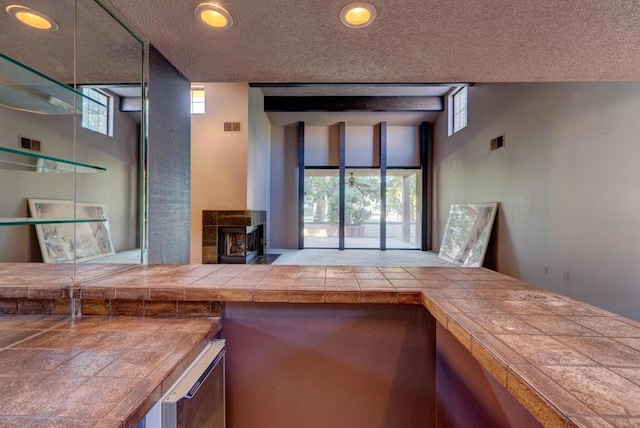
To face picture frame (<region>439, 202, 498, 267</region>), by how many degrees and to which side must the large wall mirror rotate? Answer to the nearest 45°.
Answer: approximately 45° to its left

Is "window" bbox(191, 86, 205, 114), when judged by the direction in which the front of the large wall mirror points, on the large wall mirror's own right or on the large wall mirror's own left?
on the large wall mirror's own left

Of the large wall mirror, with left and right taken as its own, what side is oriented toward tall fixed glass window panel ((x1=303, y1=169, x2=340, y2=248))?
left

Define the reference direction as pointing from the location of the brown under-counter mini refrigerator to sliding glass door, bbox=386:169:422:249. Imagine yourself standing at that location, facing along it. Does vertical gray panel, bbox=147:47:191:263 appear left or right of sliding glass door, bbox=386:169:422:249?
left

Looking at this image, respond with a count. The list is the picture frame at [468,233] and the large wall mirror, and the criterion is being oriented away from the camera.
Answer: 0

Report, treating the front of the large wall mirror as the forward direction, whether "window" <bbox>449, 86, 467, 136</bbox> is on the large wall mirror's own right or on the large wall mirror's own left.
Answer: on the large wall mirror's own left

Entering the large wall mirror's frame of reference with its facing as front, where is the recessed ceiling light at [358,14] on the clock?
The recessed ceiling light is roughly at 12 o'clock from the large wall mirror.

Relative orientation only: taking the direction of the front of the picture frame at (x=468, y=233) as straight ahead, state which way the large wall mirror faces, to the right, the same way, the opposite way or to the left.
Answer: the opposite way

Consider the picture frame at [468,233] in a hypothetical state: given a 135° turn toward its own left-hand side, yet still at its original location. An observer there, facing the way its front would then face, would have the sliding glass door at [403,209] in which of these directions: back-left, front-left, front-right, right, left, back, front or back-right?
back-left

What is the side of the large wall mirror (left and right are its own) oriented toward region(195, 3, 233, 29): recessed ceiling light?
front

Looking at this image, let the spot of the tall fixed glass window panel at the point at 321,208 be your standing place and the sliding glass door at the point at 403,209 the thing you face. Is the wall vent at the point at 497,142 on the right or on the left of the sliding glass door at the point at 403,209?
right

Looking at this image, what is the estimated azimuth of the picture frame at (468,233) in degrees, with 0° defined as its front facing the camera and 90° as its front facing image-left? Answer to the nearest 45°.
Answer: approximately 45°

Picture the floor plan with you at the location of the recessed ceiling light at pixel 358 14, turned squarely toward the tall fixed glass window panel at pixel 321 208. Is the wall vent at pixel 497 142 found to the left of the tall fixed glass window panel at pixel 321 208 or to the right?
right
